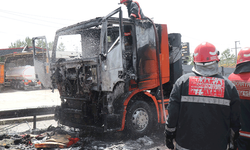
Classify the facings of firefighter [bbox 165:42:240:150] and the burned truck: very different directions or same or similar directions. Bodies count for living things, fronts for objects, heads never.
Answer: very different directions

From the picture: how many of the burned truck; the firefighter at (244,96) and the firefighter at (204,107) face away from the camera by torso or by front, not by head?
2

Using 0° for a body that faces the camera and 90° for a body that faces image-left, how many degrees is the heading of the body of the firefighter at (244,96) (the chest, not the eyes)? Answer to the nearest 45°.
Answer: approximately 180°

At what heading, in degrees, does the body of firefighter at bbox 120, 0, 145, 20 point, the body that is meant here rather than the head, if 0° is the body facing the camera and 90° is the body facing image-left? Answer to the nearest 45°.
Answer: approximately 90°

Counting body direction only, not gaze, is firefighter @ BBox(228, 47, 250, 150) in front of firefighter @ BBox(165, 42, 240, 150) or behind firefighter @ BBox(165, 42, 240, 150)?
in front

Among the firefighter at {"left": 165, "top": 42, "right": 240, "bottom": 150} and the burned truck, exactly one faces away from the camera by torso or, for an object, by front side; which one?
the firefighter

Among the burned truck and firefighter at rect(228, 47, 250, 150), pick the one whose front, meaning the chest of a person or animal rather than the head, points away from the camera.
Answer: the firefighter

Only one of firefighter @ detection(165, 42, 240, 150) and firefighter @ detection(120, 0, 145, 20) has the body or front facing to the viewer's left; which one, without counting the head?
firefighter @ detection(120, 0, 145, 20)

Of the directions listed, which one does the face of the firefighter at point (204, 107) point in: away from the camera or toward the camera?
away from the camera

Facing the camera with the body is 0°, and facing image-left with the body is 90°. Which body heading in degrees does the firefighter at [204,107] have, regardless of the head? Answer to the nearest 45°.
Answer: approximately 180°

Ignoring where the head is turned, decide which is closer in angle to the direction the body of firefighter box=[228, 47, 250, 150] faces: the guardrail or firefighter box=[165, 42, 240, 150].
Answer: the guardrail

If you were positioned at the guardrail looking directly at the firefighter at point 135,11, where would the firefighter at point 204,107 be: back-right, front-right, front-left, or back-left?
front-right
